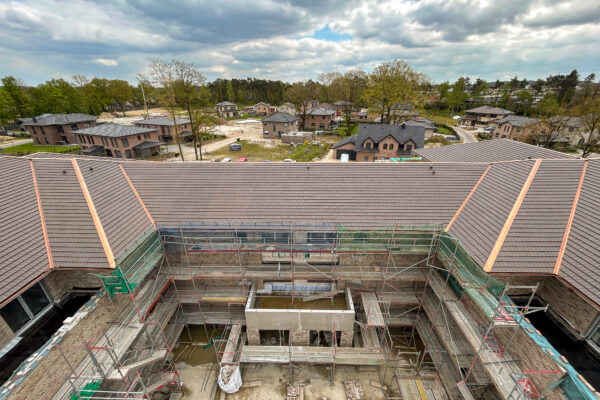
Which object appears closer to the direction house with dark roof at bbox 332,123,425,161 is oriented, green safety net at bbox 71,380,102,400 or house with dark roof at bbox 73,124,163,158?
the green safety net

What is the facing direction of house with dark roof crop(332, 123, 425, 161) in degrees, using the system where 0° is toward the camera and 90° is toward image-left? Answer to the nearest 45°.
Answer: approximately 0°
